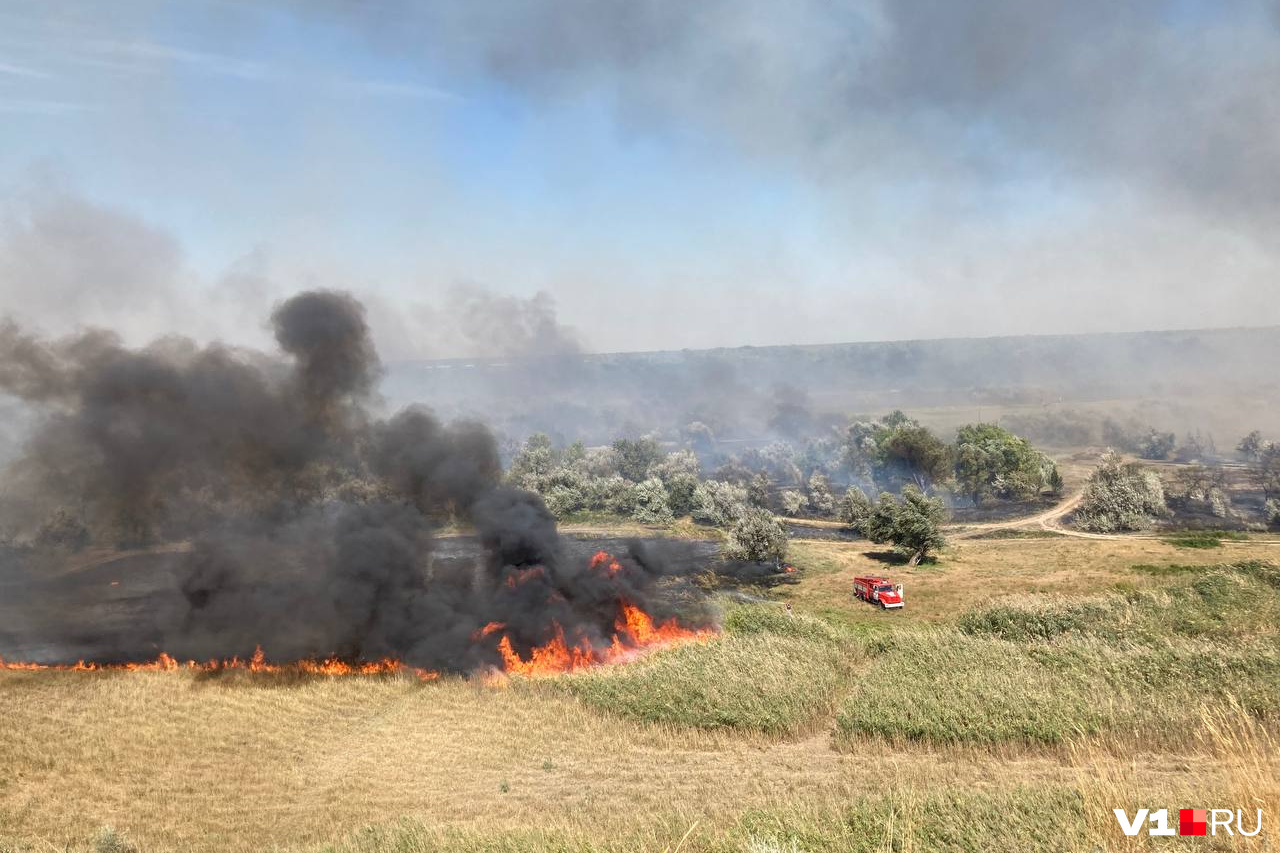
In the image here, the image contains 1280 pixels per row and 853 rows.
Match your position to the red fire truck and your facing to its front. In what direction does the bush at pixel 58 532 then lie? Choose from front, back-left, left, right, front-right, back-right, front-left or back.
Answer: back-right

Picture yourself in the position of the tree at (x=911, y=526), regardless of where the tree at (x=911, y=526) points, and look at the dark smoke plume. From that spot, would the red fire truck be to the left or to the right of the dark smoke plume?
left

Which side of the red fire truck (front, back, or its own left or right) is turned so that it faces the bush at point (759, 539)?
back
